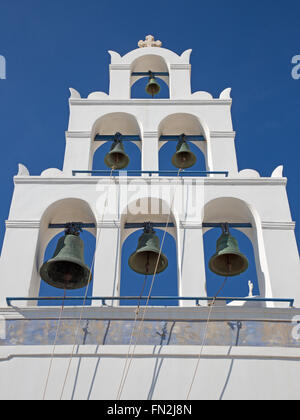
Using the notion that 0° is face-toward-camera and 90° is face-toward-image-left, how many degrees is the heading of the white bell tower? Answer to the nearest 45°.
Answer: approximately 0°
